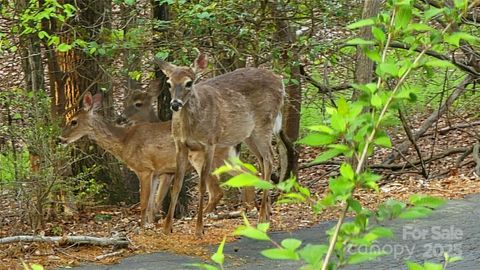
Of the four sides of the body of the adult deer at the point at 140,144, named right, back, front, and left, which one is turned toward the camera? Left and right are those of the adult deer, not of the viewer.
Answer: left

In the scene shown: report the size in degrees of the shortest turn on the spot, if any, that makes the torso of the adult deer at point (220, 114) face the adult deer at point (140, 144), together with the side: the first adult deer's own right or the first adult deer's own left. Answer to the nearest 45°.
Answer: approximately 90° to the first adult deer's own right

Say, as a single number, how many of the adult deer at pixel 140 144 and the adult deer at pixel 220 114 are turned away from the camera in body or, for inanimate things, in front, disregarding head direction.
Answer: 0

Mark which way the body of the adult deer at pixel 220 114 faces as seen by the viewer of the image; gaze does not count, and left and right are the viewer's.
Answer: facing the viewer and to the left of the viewer

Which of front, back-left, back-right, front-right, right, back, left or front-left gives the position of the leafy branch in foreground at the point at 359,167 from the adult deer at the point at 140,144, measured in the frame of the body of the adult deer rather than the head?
left

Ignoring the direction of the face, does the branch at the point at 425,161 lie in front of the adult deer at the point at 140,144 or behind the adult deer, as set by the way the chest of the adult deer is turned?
behind
